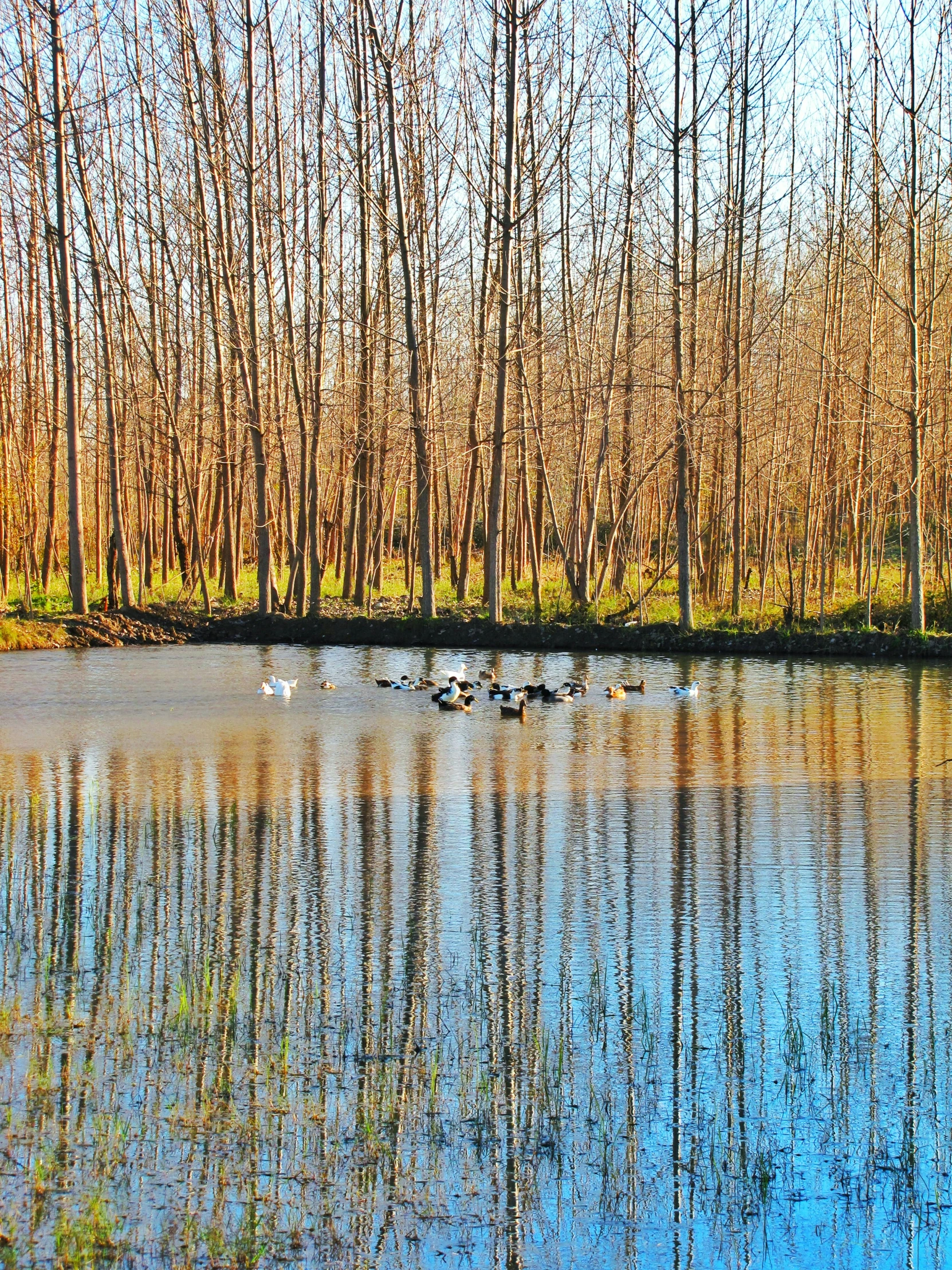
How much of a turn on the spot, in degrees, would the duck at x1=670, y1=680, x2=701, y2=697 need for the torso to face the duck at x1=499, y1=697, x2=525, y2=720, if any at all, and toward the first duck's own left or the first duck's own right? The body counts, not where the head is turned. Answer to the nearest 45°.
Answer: approximately 135° to the first duck's own right

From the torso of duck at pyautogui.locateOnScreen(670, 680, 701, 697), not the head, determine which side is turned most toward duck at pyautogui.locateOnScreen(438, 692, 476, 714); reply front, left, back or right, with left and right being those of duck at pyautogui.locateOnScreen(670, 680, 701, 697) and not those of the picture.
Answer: back

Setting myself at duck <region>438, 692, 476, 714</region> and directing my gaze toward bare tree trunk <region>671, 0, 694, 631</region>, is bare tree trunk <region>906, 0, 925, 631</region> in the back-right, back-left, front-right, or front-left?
front-right

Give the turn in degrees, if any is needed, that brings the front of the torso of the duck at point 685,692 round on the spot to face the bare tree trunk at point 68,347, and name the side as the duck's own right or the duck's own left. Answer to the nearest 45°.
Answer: approximately 135° to the duck's own left

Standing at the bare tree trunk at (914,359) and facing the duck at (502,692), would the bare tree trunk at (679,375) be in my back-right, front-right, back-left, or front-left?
front-right

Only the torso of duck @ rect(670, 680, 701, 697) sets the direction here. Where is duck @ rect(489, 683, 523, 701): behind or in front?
behind

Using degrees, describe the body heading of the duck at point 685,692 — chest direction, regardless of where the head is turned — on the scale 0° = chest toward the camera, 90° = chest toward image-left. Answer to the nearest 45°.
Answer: approximately 270°

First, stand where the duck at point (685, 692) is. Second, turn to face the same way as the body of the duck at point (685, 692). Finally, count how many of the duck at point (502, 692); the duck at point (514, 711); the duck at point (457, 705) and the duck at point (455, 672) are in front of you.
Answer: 0

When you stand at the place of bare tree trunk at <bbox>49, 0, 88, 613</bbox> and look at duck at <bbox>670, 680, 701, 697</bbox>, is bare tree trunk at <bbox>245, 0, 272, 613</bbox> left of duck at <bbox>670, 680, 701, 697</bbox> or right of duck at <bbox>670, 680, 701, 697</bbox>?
left

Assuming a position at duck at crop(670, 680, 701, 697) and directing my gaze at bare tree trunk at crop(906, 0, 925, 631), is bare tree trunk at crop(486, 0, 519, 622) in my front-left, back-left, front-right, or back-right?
front-left

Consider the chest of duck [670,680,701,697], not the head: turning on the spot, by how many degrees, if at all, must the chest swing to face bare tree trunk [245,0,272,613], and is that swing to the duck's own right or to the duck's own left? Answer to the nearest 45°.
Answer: approximately 135° to the duck's own left

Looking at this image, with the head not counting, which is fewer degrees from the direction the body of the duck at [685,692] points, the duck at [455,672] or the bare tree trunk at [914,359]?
the bare tree trunk

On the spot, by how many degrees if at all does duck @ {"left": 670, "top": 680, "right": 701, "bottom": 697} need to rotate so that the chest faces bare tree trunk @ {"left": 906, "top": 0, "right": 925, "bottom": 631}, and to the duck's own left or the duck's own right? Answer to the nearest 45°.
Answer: approximately 45° to the duck's own left

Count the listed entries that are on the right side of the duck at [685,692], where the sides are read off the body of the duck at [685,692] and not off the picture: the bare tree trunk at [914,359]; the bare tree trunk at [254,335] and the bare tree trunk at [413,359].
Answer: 0

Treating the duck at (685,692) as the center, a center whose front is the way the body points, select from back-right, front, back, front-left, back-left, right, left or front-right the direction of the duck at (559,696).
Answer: back

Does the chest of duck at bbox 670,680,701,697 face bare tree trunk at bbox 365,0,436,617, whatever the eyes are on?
no

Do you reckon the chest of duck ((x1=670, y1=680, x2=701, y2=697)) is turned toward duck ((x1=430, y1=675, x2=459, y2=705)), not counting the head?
no
